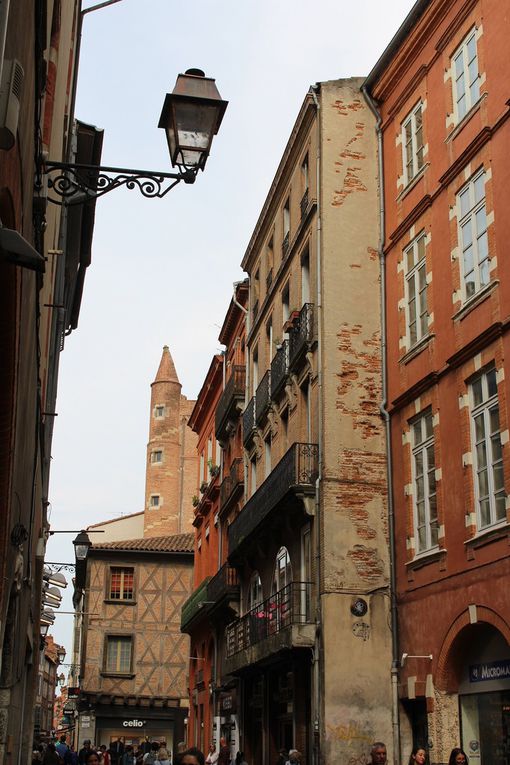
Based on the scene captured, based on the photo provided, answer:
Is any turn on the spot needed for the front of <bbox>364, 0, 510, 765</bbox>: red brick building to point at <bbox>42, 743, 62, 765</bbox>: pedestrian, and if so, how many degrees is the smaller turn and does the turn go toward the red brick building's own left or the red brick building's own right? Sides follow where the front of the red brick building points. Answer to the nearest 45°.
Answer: approximately 90° to the red brick building's own right

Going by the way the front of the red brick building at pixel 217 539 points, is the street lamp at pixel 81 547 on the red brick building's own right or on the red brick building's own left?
on the red brick building's own left

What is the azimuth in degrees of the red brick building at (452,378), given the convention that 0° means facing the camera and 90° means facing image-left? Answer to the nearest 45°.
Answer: approximately 45°

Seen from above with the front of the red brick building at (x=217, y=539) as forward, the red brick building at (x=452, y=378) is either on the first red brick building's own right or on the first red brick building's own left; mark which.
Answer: on the first red brick building's own left

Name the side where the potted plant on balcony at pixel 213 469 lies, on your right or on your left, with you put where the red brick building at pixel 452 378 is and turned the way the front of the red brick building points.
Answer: on your right

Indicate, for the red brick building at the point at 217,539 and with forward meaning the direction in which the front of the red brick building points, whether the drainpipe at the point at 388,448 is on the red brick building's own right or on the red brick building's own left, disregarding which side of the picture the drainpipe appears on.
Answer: on the red brick building's own left

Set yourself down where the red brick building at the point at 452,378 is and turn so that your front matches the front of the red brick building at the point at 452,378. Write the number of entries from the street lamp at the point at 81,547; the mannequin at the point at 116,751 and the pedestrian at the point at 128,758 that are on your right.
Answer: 3

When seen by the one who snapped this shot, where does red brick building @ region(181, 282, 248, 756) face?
facing to the left of the viewer

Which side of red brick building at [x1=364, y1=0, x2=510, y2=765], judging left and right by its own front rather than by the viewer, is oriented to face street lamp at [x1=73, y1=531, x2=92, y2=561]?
right

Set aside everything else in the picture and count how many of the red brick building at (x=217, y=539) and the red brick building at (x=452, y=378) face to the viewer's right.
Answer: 0
